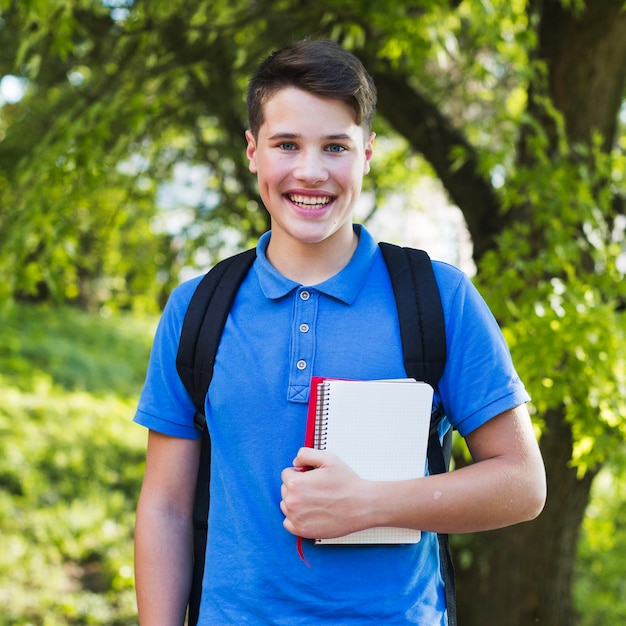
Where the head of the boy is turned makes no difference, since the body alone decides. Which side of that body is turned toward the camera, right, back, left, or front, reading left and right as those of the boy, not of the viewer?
front

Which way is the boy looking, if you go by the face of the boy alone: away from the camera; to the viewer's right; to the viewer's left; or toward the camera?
toward the camera

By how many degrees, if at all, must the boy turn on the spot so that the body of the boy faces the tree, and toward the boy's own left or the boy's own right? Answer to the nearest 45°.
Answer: approximately 180°
